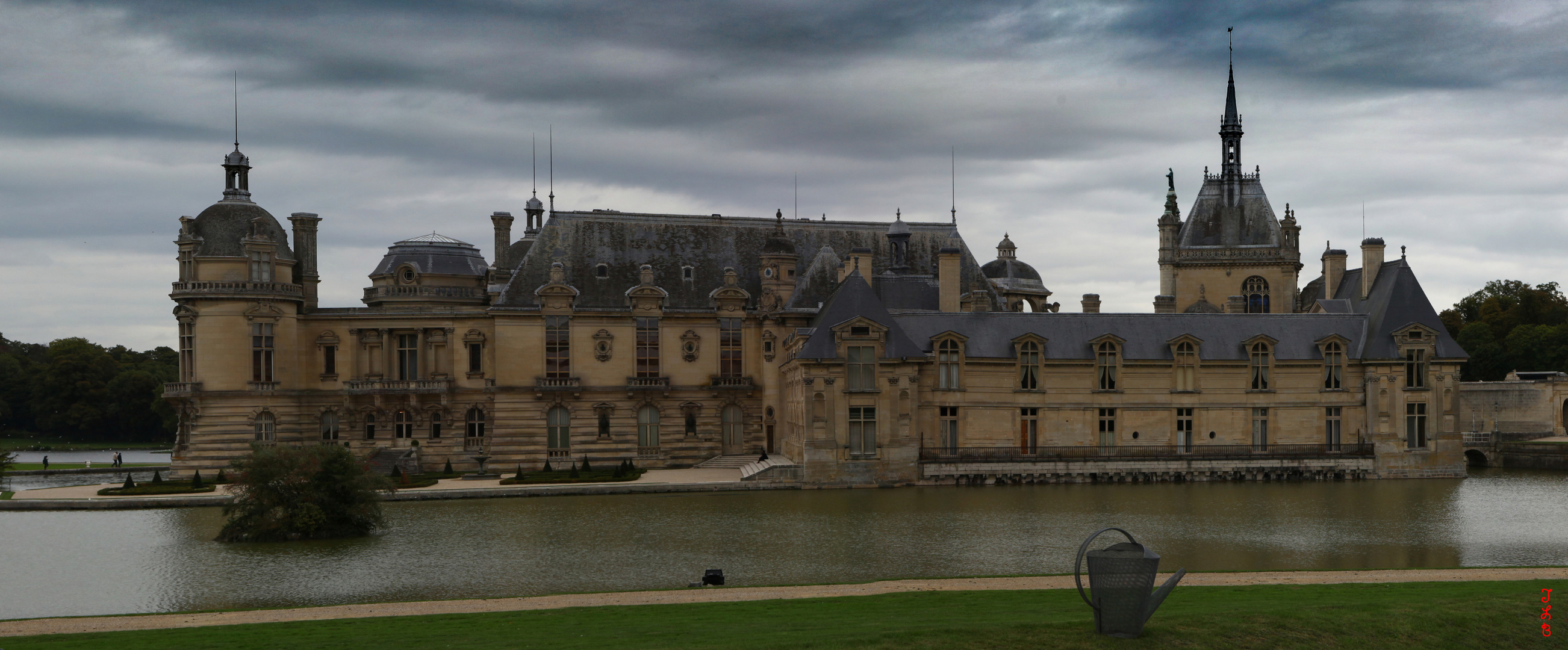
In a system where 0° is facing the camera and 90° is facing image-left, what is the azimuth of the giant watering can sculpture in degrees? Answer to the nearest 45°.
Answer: approximately 270°

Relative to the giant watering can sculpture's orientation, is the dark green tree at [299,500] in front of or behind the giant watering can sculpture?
behind
